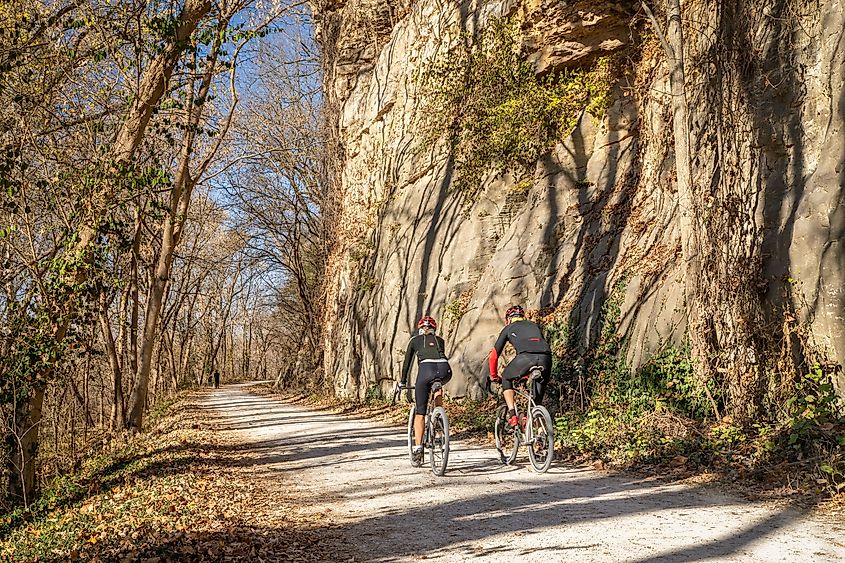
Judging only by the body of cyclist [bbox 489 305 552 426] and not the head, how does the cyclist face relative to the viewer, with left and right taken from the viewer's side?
facing away from the viewer and to the left of the viewer

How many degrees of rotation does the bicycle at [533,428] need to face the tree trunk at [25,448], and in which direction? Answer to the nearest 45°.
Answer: approximately 45° to its left

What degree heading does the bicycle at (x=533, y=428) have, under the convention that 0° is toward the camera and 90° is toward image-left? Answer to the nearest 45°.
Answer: approximately 135°
